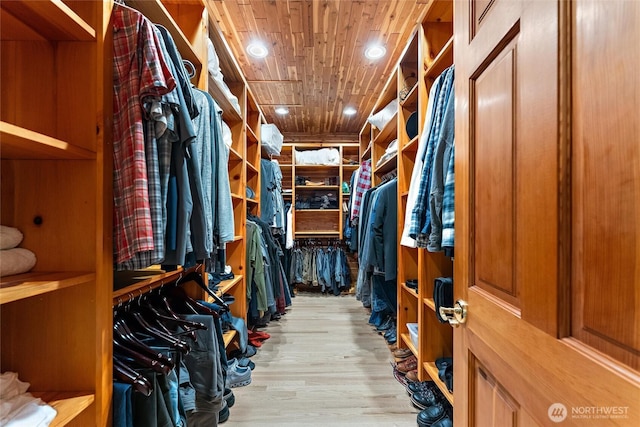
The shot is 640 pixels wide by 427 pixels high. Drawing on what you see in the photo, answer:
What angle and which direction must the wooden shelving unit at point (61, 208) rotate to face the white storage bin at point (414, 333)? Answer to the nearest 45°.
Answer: approximately 45° to its left

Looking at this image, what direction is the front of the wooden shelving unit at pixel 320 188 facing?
toward the camera

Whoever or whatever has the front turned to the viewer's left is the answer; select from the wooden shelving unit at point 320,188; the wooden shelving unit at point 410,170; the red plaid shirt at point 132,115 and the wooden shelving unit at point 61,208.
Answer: the wooden shelving unit at point 410,170

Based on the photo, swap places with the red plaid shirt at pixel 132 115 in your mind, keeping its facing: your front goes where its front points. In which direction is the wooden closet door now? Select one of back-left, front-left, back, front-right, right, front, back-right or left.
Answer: front-left

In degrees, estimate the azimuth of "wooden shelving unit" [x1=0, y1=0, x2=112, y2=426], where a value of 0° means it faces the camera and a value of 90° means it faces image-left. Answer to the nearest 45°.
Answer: approximately 315°

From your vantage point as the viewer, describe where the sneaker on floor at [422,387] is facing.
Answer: facing to the left of the viewer

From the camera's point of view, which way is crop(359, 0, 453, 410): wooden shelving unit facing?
to the viewer's left

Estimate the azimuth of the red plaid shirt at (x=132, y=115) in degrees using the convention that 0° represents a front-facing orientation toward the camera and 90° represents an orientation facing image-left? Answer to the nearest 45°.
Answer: approximately 0°

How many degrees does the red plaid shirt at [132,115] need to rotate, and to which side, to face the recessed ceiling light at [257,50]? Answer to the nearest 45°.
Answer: approximately 135° to its left
